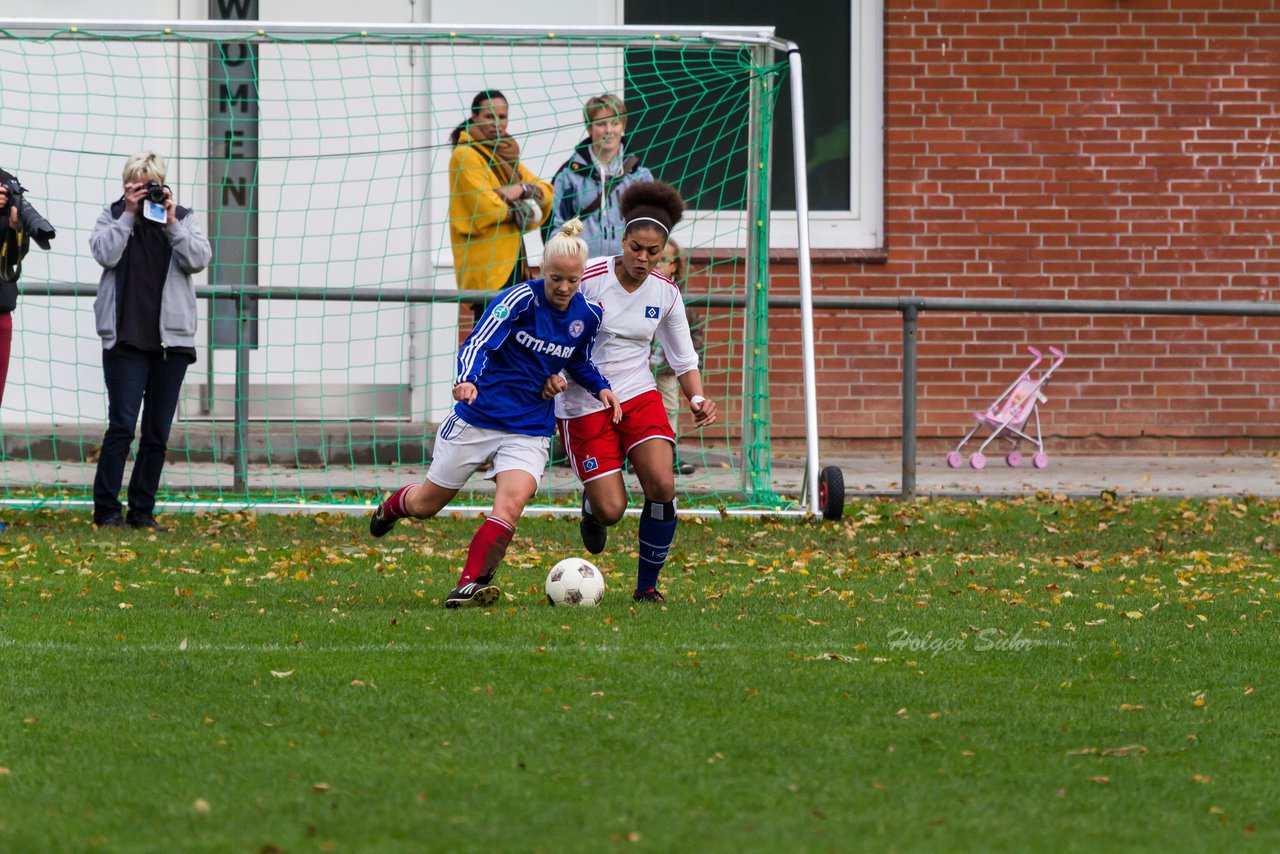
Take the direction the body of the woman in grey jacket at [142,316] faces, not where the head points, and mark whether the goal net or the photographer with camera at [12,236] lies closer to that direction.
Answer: the photographer with camera

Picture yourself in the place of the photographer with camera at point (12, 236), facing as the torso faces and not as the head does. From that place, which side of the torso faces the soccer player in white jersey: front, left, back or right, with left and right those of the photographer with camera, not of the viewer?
front

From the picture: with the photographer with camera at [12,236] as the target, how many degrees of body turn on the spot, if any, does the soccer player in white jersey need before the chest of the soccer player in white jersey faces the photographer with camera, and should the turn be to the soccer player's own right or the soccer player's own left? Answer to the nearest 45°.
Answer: approximately 135° to the soccer player's own right

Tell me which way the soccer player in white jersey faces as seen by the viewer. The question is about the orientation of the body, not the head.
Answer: toward the camera

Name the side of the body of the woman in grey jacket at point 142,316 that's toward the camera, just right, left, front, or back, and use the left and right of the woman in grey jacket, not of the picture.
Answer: front

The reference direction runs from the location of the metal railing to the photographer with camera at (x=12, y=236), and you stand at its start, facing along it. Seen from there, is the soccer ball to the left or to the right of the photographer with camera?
left

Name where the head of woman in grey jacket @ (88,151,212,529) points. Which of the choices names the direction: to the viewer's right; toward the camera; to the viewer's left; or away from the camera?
toward the camera

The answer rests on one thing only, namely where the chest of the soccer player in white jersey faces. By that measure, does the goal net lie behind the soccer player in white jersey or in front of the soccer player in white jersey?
behind

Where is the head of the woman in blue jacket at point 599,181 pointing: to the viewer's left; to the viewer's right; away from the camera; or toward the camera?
toward the camera

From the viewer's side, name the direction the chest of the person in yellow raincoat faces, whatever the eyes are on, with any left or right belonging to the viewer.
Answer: facing the viewer and to the right of the viewer

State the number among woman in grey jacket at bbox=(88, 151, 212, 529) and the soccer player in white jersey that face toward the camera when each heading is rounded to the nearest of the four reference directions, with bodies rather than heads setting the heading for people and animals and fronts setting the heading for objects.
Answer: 2
